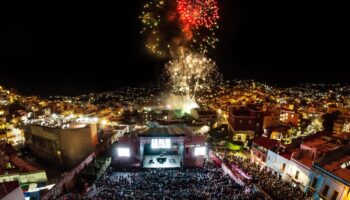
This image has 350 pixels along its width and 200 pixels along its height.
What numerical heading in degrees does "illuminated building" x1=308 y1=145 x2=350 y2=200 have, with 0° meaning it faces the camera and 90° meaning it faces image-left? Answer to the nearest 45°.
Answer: approximately 45°

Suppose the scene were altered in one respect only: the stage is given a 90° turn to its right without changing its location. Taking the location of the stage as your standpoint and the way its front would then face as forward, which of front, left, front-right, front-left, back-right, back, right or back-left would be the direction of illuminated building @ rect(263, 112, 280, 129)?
back-right

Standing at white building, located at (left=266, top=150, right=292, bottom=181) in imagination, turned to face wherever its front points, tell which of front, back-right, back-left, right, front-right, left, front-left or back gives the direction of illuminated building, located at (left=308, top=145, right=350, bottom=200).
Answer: left

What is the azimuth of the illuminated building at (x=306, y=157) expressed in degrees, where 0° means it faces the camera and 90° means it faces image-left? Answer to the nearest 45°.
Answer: approximately 45°

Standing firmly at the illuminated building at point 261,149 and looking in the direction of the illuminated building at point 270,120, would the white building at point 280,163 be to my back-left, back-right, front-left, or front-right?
back-right

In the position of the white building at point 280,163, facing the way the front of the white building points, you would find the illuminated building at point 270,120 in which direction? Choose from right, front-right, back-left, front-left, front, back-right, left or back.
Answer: back-right

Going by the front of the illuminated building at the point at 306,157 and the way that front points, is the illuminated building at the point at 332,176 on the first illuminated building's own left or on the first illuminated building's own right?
on the first illuminated building's own left

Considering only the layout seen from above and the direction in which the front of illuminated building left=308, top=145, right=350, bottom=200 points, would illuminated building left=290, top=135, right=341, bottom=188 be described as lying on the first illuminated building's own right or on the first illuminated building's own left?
on the first illuminated building's own right

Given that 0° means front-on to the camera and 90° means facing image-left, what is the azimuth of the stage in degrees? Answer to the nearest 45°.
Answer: approximately 0°

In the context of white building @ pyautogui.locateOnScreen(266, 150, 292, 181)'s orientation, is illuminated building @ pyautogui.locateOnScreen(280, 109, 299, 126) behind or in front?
behind

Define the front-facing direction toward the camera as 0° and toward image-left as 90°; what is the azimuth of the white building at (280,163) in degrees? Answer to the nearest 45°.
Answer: approximately 45°
